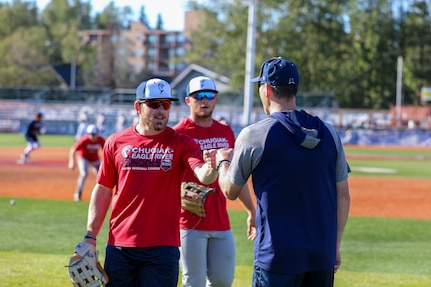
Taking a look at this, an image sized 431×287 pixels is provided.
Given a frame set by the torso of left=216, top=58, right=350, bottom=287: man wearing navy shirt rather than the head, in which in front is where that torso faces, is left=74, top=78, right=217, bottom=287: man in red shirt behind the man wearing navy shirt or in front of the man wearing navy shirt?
in front

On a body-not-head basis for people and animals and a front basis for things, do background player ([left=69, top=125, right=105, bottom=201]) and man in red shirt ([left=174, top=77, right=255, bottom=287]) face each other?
no

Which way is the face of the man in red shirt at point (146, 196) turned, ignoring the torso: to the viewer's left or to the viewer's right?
to the viewer's right

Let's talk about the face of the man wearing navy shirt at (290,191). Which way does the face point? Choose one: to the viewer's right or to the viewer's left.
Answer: to the viewer's left

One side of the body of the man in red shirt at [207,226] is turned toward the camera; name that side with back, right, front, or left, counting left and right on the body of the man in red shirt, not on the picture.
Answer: front

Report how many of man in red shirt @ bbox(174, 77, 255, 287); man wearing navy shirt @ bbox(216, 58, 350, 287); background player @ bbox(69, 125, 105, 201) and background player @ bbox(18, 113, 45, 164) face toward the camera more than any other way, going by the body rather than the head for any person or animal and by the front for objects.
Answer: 2

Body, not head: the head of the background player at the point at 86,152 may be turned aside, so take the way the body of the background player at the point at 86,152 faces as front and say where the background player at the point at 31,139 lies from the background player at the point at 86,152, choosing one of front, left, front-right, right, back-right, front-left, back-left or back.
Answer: back

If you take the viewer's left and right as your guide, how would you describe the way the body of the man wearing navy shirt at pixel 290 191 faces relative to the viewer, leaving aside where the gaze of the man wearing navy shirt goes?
facing away from the viewer and to the left of the viewer

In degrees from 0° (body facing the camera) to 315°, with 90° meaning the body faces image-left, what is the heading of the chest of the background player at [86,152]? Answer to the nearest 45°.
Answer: approximately 0°

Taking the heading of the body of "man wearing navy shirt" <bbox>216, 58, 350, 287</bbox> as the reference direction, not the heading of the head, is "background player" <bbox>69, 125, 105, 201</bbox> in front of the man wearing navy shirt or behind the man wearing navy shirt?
in front

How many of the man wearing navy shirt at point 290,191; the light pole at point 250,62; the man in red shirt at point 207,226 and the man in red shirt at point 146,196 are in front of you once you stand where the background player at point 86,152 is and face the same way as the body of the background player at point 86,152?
3

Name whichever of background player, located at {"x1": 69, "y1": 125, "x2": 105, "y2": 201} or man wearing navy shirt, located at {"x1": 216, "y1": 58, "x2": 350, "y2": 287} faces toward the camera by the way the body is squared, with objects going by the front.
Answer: the background player

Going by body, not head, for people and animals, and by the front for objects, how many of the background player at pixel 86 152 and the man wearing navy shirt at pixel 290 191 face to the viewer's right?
0

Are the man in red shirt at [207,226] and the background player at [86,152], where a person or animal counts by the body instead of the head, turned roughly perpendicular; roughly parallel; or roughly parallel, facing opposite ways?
roughly parallel

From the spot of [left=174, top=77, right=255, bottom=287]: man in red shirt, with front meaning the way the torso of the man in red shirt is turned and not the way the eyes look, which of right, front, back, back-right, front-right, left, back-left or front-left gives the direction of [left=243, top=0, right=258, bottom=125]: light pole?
back

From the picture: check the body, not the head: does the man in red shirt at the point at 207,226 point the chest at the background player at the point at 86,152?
no
